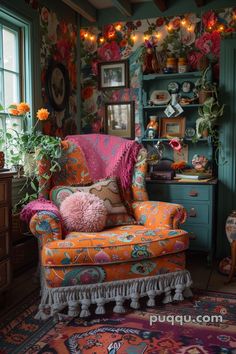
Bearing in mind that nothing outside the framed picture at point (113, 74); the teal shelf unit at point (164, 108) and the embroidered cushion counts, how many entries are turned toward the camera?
3

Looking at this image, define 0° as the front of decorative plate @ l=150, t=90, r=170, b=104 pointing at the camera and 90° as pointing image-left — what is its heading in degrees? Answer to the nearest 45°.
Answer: approximately 0°

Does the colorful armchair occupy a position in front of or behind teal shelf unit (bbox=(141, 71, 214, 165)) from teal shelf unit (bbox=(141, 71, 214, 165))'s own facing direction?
in front

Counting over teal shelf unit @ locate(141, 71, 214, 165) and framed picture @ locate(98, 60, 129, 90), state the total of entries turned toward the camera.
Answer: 2

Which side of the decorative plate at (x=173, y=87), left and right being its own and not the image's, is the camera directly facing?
front

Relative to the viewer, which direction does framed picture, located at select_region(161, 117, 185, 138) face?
toward the camera

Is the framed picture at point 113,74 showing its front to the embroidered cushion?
yes

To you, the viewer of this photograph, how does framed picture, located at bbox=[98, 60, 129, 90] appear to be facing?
facing the viewer

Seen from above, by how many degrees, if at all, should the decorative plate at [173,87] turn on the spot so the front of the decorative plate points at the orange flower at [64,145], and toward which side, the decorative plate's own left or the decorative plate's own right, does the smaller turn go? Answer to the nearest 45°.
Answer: approximately 45° to the decorative plate's own right

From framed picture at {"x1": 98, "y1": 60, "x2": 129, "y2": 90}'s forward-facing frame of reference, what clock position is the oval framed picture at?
The oval framed picture is roughly at 2 o'clock from the framed picture.

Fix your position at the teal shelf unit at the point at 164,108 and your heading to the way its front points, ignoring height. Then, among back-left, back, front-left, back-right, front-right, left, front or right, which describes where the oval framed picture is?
right

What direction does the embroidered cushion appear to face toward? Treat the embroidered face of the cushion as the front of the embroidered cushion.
toward the camera

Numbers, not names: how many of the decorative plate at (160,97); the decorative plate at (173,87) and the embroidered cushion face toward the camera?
3
